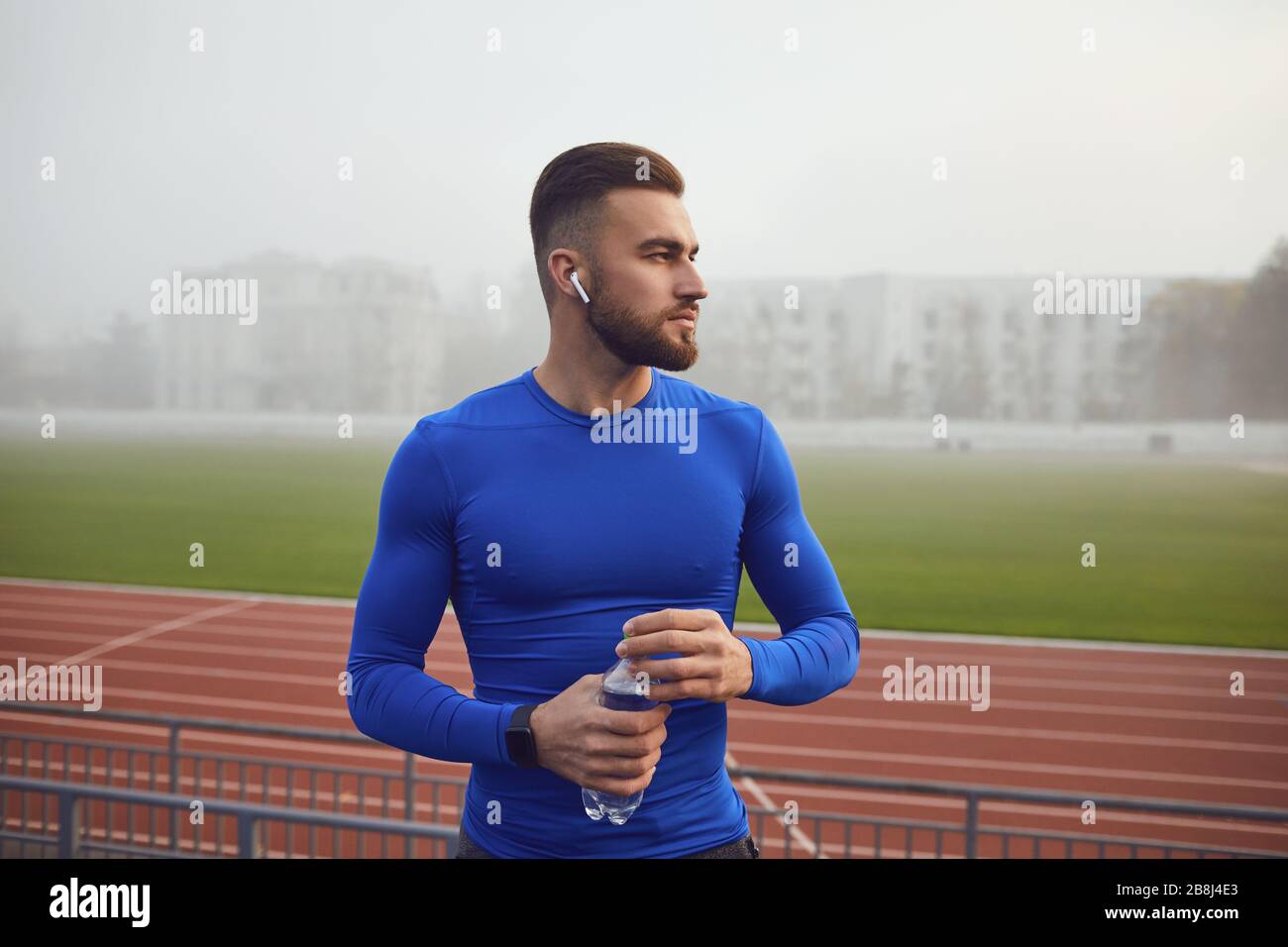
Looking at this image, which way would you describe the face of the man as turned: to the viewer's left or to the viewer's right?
to the viewer's right

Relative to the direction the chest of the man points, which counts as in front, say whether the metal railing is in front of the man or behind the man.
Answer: behind

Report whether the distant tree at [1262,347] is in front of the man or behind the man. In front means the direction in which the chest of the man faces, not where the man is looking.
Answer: behind

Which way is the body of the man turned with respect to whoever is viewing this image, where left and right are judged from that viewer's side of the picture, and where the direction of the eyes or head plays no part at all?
facing the viewer
